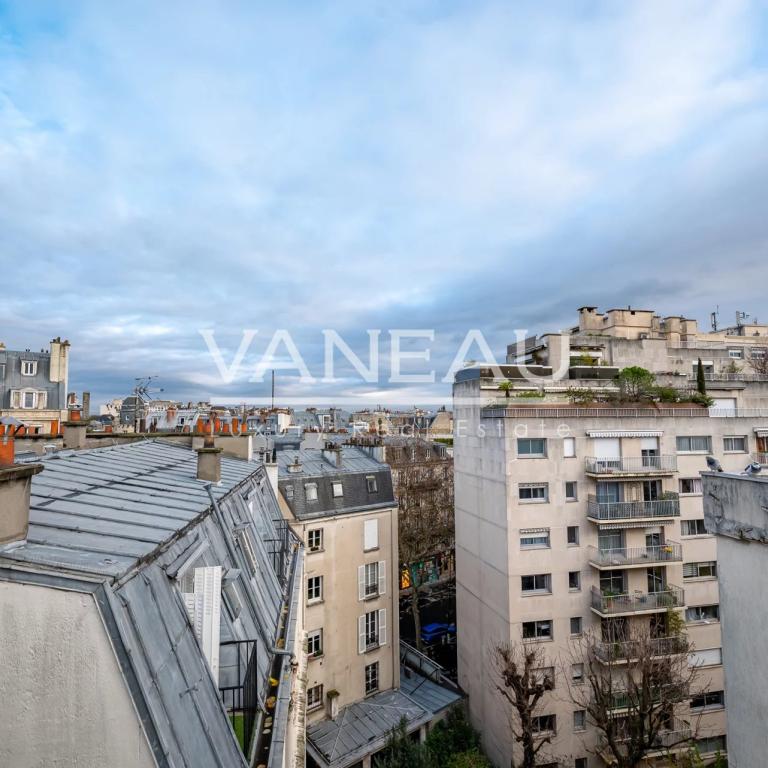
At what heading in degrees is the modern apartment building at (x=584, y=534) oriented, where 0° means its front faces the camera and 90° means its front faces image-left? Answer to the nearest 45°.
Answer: approximately 0°

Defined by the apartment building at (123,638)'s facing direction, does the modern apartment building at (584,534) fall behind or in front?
in front

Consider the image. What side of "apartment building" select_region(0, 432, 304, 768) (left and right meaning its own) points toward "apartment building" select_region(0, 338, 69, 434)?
left

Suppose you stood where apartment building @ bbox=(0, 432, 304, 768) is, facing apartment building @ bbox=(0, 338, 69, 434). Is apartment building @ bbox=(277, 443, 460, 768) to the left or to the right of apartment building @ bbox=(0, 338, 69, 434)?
right

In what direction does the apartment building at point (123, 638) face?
to the viewer's right

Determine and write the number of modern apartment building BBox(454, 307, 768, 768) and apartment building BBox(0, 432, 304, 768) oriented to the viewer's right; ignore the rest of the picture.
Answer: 1

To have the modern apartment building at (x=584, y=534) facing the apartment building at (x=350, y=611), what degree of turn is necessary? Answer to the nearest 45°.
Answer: approximately 90° to its right
